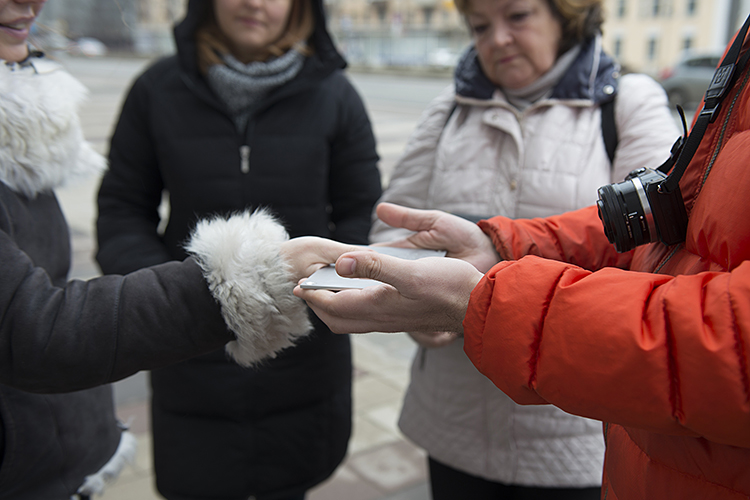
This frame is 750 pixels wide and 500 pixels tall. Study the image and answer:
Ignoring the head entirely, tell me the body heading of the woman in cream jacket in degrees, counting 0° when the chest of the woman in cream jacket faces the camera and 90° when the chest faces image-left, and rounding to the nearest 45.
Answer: approximately 0°

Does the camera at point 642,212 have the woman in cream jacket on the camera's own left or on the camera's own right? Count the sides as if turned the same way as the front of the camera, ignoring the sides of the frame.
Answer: on the camera's own right

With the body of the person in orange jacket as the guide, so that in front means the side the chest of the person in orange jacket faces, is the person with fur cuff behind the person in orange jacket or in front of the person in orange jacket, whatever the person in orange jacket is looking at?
in front

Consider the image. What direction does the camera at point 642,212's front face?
to the viewer's left

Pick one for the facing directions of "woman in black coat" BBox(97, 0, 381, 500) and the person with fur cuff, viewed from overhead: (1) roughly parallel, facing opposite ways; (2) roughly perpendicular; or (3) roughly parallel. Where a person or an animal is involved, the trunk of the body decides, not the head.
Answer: roughly perpendicular

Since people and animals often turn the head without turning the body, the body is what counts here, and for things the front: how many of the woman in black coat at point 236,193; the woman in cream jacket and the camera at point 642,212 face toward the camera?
2

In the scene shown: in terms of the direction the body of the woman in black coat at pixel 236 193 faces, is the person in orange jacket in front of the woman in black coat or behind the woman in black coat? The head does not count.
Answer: in front

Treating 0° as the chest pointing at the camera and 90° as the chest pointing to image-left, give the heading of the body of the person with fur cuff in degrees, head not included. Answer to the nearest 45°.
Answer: approximately 270°

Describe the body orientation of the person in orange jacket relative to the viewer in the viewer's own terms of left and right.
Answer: facing to the left of the viewer

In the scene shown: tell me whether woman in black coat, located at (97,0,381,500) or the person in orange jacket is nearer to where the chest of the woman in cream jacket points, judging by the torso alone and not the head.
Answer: the person in orange jacket

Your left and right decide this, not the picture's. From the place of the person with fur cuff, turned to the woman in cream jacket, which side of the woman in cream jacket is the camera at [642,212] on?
right

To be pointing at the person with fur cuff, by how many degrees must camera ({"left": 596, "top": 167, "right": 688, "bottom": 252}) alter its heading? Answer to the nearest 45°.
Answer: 0° — it already faces them
